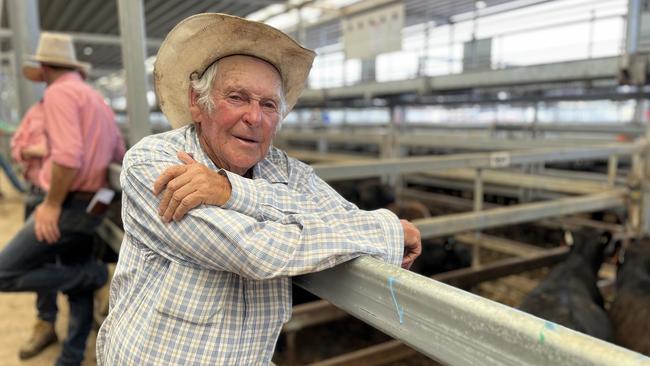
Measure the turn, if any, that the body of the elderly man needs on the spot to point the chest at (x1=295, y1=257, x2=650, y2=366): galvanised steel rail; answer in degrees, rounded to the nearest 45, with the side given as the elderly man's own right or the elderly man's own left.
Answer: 0° — they already face it

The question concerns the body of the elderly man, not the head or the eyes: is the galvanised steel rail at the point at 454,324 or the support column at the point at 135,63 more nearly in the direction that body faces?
the galvanised steel rail

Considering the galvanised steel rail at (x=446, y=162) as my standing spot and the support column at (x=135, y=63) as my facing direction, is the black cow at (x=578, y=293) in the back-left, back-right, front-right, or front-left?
back-left

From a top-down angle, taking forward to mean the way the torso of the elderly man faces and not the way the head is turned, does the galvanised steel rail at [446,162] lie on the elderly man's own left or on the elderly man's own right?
on the elderly man's own left

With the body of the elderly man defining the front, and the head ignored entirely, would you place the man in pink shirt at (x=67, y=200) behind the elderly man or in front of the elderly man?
behind

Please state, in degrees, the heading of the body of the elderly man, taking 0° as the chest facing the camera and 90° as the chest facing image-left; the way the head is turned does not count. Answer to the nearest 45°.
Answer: approximately 315°

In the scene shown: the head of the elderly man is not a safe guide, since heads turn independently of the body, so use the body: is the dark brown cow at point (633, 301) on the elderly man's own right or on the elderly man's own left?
on the elderly man's own left
